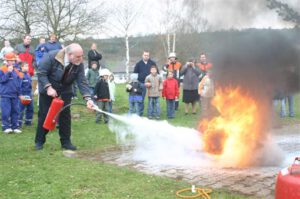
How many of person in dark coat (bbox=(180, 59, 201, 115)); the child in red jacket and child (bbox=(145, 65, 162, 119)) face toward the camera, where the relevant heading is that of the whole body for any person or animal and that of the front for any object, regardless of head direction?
3

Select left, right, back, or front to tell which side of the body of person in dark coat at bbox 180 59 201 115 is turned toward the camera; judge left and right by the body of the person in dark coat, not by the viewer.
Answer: front

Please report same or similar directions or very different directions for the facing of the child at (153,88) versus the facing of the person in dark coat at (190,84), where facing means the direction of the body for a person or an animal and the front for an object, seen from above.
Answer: same or similar directions

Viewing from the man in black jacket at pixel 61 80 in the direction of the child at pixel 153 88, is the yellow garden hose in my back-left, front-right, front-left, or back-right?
back-right

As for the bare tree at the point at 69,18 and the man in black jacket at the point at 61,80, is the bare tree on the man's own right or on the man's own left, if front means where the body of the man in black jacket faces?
on the man's own left

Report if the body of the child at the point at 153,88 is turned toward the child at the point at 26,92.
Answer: no

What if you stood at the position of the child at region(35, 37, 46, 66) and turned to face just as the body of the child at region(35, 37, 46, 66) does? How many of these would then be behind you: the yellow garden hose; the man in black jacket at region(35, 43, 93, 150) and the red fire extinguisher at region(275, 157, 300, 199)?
0

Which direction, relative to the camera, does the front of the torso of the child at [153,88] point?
toward the camera

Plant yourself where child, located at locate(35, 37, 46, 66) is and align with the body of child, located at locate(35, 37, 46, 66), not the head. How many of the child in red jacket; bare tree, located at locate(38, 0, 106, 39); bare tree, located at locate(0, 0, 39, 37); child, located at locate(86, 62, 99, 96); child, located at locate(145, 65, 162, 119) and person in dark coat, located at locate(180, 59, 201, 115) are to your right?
0

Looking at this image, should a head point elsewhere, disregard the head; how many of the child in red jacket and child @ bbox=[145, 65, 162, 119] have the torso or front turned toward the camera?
2

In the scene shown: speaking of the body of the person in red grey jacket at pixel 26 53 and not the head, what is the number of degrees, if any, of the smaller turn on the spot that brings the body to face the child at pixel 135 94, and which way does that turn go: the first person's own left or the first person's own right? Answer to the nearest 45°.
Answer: approximately 45° to the first person's own left

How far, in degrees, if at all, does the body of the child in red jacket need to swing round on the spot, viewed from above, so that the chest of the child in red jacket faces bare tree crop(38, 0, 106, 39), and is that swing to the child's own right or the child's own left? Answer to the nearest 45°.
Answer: approximately 135° to the child's own right

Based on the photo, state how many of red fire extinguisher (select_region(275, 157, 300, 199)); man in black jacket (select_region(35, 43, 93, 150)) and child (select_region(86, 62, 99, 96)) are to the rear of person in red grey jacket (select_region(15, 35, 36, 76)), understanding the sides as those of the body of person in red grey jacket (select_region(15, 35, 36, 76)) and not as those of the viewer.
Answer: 0

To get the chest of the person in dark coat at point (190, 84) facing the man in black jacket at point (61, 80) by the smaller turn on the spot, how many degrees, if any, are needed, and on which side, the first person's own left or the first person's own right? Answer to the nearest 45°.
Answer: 0° — they already face them

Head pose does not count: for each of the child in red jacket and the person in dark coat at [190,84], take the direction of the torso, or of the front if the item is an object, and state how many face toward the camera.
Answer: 2

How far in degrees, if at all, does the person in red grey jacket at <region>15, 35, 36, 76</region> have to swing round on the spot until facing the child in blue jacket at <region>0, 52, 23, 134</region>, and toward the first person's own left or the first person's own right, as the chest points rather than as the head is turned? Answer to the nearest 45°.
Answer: approximately 45° to the first person's own right

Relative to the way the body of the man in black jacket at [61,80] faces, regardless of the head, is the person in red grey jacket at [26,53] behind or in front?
behind

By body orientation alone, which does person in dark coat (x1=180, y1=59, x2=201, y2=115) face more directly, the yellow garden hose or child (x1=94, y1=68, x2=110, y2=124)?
the yellow garden hose
